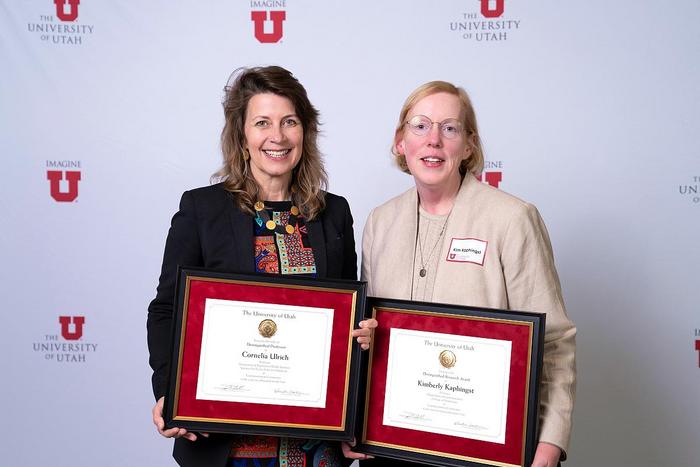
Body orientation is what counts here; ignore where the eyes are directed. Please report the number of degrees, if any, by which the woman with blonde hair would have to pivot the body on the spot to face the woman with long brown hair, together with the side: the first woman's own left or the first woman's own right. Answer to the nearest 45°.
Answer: approximately 45° to the first woman's own right

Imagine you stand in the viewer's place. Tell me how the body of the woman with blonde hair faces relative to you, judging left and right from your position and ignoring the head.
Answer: facing the viewer and to the left of the viewer

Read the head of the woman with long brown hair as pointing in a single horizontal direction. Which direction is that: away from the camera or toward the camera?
toward the camera
